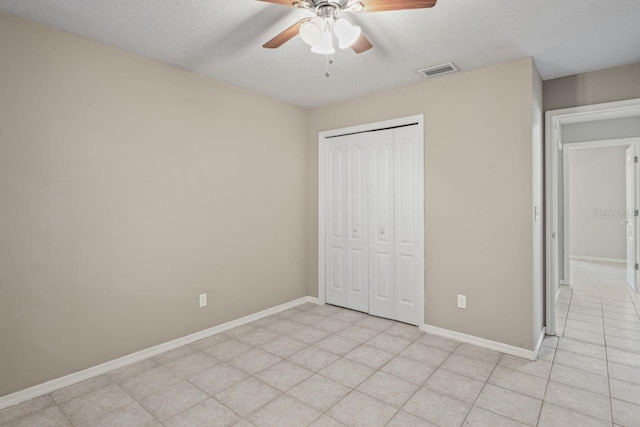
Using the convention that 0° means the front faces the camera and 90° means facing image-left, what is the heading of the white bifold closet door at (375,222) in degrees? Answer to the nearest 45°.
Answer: approximately 45°

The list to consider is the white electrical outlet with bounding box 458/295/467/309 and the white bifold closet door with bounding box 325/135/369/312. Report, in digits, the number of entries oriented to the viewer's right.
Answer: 0

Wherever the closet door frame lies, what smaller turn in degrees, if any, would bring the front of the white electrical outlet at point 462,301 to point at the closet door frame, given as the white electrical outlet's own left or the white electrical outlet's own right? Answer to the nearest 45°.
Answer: approximately 90° to the white electrical outlet's own right

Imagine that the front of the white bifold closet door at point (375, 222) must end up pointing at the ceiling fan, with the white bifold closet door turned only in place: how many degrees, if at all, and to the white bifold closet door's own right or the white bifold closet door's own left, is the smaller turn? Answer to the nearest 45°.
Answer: approximately 45° to the white bifold closet door's own left

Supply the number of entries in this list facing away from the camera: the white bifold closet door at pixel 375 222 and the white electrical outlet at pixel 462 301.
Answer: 0

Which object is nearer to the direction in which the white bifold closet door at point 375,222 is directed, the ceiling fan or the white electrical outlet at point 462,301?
the ceiling fan

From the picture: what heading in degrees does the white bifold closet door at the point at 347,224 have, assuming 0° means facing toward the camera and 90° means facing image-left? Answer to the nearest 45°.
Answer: approximately 45°

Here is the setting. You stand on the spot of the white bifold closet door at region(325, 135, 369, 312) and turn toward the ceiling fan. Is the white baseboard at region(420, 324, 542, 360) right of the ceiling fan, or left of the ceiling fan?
left

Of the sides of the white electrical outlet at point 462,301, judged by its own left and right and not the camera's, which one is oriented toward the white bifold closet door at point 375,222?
right

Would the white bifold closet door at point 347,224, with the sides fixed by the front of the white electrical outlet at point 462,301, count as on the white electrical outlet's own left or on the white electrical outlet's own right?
on the white electrical outlet's own right

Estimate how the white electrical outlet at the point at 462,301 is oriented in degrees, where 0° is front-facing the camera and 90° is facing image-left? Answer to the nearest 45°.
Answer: approximately 0°
